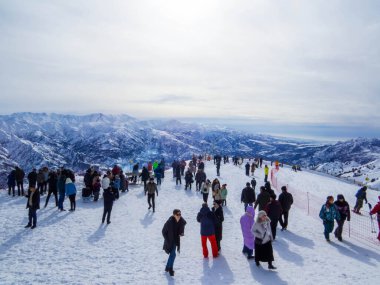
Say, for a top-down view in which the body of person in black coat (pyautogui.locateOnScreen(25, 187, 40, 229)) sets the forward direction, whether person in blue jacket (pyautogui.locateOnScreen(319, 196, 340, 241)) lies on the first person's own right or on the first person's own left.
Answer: on the first person's own left

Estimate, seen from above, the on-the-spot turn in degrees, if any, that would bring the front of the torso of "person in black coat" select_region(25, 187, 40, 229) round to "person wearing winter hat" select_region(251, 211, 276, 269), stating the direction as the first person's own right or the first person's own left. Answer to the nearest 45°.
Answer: approximately 90° to the first person's own left

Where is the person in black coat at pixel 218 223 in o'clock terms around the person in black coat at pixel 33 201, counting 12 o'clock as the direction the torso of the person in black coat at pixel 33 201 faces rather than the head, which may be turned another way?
the person in black coat at pixel 218 223 is roughly at 9 o'clock from the person in black coat at pixel 33 201.

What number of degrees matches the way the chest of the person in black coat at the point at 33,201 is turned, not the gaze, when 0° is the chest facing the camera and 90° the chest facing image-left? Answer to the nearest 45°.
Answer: approximately 45°

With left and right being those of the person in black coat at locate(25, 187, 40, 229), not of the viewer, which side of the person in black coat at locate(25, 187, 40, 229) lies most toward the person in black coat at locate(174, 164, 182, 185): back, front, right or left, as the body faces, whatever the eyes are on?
back

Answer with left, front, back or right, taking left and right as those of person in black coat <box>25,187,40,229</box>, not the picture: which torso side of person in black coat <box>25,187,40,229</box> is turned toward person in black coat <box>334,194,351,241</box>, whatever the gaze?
left
